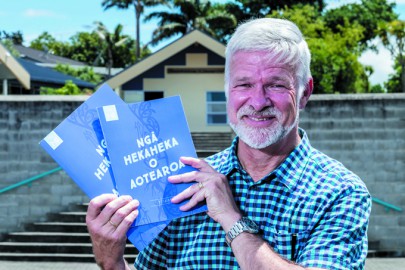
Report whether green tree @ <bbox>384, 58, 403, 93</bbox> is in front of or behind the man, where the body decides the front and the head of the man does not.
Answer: behind

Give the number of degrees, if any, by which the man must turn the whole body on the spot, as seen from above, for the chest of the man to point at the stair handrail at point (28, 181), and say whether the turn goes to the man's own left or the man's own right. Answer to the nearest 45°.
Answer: approximately 90° to the man's own right

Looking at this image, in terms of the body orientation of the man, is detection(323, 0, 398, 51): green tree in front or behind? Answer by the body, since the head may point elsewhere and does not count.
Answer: behind

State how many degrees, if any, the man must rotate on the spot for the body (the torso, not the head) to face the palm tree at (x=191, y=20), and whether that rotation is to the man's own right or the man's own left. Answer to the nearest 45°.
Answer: approximately 135° to the man's own right

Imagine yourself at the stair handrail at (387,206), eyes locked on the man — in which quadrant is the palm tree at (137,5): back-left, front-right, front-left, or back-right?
back-right

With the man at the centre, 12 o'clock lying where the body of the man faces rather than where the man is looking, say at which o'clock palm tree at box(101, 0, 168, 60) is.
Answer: The palm tree is roughly at 4 o'clock from the man.

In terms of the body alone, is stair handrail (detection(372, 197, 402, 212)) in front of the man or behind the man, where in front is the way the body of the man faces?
behind

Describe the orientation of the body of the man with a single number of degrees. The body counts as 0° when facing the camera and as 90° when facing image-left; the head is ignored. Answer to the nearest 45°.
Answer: approximately 45°
